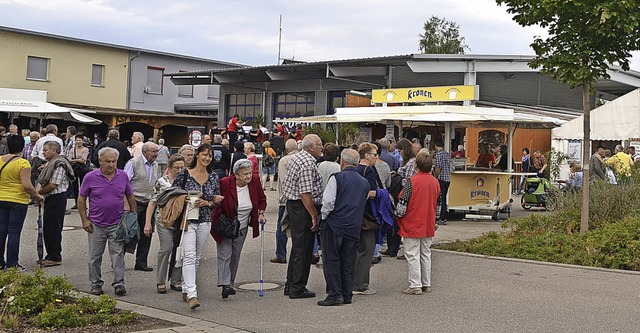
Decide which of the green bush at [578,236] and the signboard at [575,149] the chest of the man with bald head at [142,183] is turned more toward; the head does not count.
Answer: the green bush

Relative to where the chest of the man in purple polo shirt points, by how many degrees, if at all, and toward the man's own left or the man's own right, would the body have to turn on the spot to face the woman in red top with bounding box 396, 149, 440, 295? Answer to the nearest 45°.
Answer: approximately 90° to the man's own left

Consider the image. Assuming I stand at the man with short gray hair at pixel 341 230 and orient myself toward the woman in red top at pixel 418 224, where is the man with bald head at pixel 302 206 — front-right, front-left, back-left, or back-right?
back-left

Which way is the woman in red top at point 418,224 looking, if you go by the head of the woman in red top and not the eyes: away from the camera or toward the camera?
away from the camera

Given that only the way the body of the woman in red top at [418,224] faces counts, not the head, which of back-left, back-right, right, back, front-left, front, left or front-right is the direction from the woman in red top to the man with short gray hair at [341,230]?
left

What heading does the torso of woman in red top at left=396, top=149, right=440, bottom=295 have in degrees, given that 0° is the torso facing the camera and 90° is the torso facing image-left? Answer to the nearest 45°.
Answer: approximately 135°

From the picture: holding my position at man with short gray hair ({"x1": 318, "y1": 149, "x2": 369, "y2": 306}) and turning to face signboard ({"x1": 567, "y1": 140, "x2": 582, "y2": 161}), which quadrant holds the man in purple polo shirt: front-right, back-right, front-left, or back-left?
back-left

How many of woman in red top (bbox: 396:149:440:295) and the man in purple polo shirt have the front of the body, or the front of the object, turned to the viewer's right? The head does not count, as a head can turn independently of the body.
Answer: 0

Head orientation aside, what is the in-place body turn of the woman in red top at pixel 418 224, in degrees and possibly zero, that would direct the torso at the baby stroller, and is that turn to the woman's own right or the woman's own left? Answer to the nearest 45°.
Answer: approximately 45° to the woman's own right

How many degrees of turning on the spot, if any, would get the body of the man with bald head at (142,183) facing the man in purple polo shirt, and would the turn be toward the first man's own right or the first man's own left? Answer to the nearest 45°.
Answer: approximately 45° to the first man's own right
